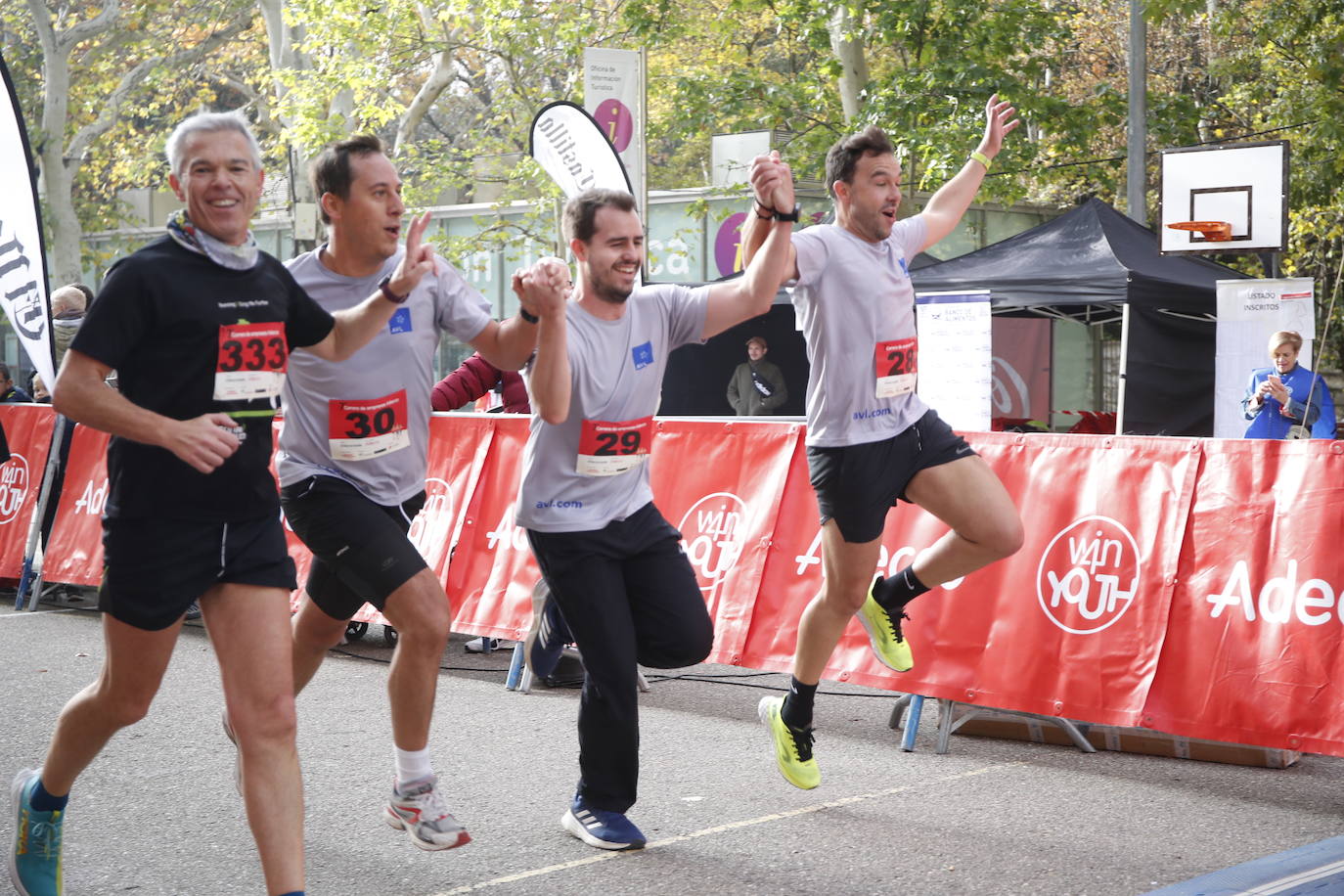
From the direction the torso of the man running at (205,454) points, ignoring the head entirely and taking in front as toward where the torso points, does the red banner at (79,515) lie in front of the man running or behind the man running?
behind

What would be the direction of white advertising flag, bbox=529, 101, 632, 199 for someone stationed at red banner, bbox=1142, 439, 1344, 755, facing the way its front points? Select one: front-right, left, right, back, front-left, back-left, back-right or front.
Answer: back-right

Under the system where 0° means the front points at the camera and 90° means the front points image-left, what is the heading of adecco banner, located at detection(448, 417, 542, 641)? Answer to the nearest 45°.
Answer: approximately 0°

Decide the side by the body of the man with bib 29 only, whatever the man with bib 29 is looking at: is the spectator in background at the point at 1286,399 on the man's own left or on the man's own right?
on the man's own left

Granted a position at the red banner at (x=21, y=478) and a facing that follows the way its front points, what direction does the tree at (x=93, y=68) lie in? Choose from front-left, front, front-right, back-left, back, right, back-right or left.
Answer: back

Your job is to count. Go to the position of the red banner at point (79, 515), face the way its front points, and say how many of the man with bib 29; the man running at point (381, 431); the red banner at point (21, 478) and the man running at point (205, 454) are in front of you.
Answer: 3

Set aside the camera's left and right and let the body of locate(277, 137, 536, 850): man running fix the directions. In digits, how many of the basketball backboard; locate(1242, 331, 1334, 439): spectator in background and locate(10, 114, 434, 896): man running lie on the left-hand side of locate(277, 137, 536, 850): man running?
2

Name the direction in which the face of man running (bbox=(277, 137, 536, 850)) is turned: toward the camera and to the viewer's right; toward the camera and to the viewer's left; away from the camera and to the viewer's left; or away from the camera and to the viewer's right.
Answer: toward the camera and to the viewer's right

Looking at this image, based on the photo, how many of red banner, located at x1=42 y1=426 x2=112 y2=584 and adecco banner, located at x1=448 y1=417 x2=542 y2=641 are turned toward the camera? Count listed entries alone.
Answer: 2

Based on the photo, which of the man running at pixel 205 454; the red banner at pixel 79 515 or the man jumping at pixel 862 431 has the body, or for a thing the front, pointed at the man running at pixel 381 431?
the red banner
